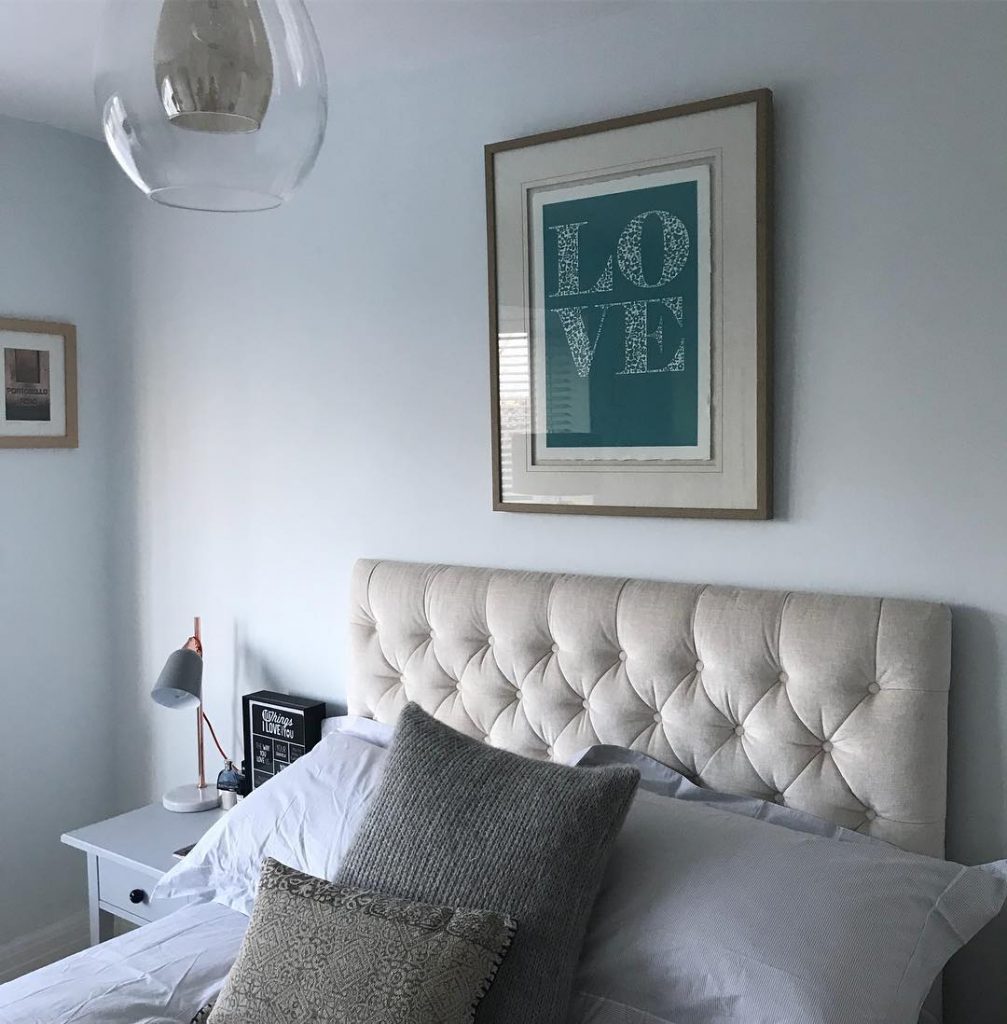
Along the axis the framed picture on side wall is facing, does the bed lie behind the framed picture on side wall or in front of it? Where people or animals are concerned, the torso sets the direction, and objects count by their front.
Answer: in front

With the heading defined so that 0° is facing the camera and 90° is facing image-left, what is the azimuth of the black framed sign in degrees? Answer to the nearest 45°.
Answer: approximately 45°

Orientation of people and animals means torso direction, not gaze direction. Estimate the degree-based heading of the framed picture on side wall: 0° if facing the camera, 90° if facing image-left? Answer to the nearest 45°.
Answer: approximately 315°

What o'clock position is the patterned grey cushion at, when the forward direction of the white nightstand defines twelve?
The patterned grey cushion is roughly at 10 o'clock from the white nightstand.

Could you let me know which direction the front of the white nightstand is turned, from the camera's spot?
facing the viewer and to the left of the viewer

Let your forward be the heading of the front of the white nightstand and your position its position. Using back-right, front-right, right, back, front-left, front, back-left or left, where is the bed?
left

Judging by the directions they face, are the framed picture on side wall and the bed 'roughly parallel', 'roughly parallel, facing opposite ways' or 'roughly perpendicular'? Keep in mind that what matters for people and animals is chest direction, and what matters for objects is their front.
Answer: roughly perpendicular
